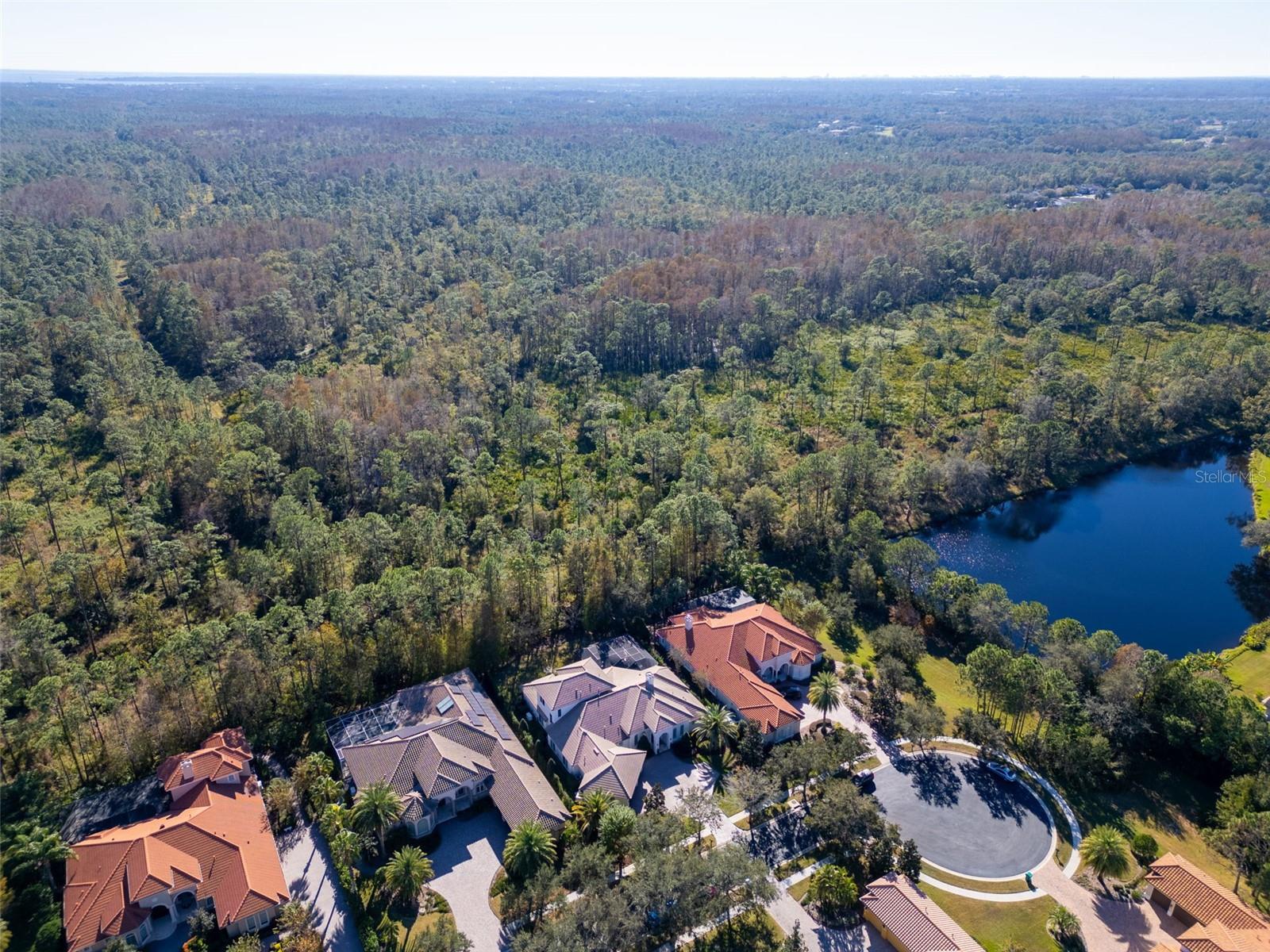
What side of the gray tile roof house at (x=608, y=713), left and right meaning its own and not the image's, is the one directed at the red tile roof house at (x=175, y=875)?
right

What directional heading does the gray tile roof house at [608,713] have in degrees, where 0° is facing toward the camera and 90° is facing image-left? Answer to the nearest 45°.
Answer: approximately 315°

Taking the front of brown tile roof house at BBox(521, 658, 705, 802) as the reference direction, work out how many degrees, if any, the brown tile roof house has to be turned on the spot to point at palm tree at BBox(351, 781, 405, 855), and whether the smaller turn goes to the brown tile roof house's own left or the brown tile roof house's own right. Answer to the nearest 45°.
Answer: approximately 90° to the brown tile roof house's own right

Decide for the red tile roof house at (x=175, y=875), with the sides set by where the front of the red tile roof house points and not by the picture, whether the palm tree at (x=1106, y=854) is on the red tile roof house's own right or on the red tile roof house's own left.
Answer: on the red tile roof house's own left

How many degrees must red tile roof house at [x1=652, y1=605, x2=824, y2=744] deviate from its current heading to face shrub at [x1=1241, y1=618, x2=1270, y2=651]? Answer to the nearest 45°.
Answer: approximately 45° to its left

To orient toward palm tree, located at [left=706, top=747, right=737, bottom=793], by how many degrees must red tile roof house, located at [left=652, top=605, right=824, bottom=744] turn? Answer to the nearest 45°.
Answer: approximately 45° to its right

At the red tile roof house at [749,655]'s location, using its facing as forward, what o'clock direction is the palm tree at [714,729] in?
The palm tree is roughly at 2 o'clock from the red tile roof house.

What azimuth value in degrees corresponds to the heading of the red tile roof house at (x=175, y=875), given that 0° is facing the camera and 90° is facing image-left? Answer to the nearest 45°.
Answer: approximately 0°

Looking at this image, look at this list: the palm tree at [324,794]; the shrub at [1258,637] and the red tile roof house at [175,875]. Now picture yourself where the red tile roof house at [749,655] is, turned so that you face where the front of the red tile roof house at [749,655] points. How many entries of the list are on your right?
2

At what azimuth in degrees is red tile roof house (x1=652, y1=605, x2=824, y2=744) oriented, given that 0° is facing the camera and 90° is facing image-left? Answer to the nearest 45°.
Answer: approximately 315°

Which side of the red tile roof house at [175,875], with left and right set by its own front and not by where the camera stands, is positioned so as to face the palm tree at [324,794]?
left
